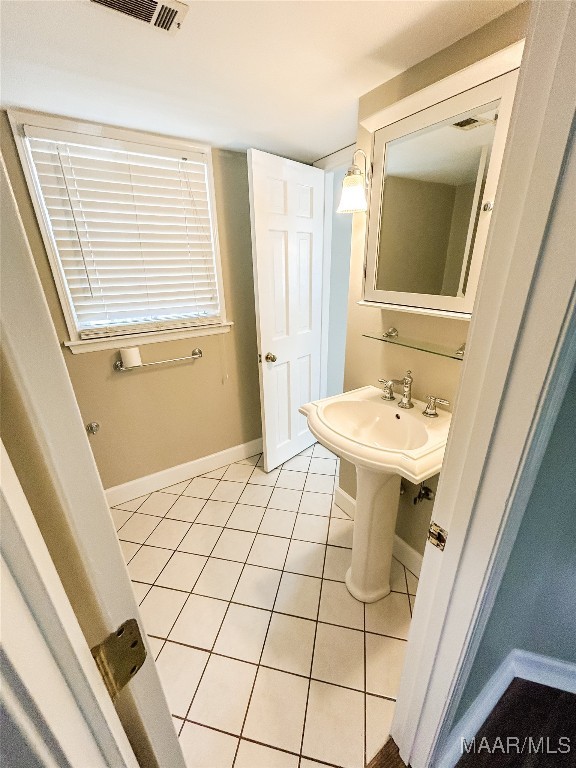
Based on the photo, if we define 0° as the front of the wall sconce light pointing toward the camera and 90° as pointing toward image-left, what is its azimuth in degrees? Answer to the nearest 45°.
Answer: approximately 45°

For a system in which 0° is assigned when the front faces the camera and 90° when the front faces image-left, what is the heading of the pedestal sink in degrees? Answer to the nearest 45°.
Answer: approximately 45°
